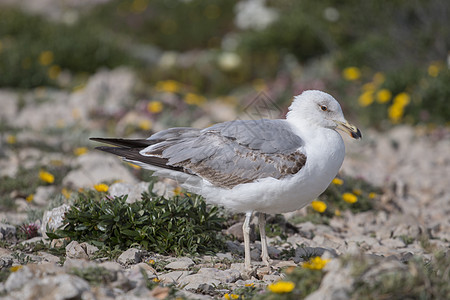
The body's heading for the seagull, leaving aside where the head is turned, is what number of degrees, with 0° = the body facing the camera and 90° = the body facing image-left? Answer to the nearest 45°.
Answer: approximately 270°

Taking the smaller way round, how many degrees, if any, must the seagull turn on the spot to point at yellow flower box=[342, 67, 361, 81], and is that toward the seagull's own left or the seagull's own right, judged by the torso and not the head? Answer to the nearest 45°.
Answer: approximately 90° to the seagull's own left

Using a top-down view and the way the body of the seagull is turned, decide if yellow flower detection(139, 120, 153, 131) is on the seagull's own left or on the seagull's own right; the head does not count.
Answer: on the seagull's own left

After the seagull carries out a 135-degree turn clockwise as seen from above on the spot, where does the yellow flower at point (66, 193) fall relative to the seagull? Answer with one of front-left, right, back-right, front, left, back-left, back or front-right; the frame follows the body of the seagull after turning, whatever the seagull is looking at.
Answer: right

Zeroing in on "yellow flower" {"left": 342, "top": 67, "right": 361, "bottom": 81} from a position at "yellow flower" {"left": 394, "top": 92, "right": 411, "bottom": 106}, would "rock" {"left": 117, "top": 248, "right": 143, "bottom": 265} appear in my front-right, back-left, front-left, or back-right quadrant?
back-left

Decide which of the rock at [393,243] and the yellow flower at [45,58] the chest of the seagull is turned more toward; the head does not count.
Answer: the rock

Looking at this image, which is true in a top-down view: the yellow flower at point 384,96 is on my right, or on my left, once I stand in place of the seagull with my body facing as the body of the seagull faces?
on my left

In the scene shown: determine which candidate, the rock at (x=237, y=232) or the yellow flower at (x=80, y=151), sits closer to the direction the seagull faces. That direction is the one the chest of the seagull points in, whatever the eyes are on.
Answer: the rock
